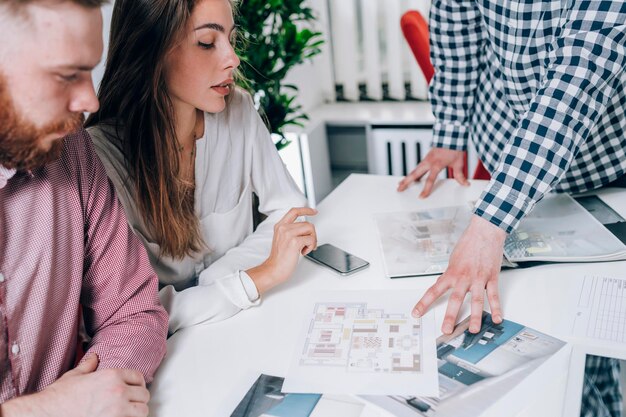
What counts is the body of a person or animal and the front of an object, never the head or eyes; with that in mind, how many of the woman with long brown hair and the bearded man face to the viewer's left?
0

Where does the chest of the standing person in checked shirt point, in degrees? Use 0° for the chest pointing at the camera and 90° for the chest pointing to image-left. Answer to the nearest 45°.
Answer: approximately 45°

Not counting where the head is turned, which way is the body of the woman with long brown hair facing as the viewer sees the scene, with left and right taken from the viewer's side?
facing the viewer and to the right of the viewer

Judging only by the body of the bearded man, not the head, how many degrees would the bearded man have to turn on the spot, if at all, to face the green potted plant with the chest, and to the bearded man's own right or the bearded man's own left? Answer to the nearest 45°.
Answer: approximately 90° to the bearded man's own left

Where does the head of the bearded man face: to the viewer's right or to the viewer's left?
to the viewer's right

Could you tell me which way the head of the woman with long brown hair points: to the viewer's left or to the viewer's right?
to the viewer's right

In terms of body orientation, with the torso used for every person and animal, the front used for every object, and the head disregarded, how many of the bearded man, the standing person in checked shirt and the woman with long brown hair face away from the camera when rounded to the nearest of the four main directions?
0

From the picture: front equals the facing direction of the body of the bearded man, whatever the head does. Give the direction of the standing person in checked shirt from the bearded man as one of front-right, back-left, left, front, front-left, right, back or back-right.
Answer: front-left

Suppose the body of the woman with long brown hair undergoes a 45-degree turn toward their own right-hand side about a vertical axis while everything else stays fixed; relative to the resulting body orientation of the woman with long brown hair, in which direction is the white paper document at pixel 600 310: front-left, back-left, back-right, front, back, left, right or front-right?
front-left
